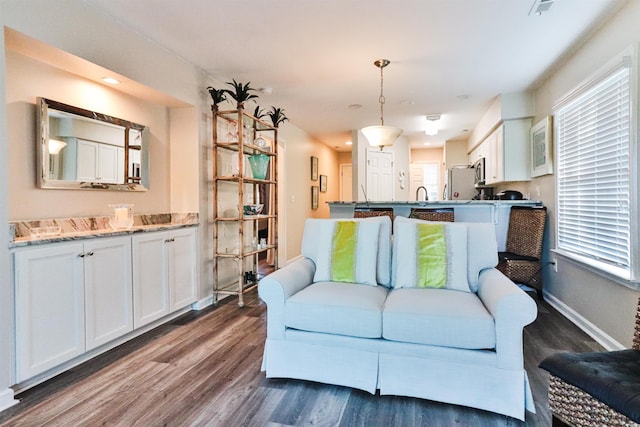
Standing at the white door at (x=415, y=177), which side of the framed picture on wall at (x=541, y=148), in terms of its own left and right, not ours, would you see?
right

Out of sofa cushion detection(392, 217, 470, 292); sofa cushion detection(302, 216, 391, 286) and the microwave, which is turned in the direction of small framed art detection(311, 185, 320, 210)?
the microwave

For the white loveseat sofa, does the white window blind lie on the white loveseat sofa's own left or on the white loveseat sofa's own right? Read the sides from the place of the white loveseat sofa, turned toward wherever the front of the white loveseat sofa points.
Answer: on the white loveseat sofa's own left

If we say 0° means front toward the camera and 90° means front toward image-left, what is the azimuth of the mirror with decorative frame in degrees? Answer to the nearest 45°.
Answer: approximately 315°

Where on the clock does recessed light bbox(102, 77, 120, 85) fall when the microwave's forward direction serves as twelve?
The recessed light is roughly at 10 o'clock from the microwave.

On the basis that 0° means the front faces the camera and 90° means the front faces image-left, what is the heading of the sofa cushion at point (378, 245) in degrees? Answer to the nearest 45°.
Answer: approximately 0°

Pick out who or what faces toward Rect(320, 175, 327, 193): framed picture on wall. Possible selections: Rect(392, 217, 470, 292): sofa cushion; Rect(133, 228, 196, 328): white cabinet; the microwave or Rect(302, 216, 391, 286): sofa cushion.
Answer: the microwave

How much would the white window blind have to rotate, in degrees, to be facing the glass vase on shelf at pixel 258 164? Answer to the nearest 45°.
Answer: approximately 45° to its right

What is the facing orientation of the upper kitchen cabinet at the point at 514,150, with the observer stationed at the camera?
facing to the left of the viewer

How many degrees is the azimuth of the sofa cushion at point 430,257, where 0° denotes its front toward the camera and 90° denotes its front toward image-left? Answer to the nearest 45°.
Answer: approximately 0°

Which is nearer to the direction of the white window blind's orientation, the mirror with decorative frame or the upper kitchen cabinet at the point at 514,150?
the mirror with decorative frame

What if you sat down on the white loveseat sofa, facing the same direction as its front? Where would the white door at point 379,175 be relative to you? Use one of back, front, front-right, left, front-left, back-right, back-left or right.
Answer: back
